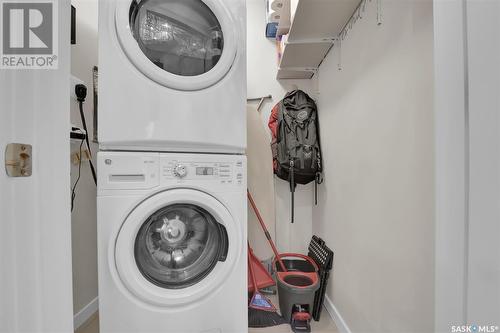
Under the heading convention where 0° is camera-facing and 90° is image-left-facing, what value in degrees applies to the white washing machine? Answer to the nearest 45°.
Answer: approximately 0°

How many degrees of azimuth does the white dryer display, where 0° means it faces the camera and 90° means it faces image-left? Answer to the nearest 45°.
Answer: approximately 0°
